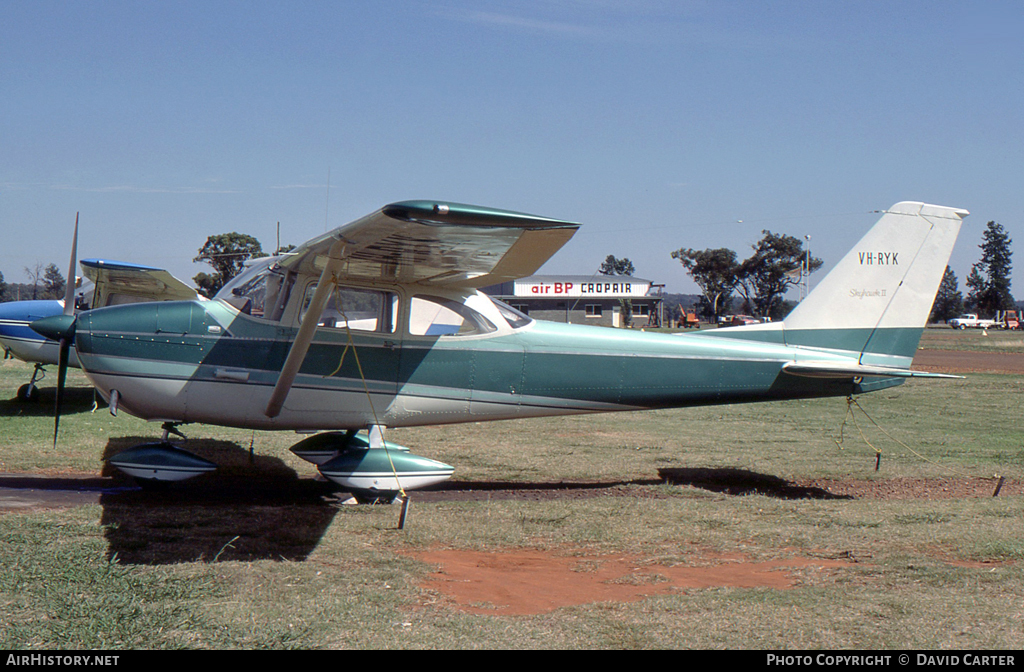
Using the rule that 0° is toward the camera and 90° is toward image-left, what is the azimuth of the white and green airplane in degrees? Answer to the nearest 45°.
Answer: approximately 90°
